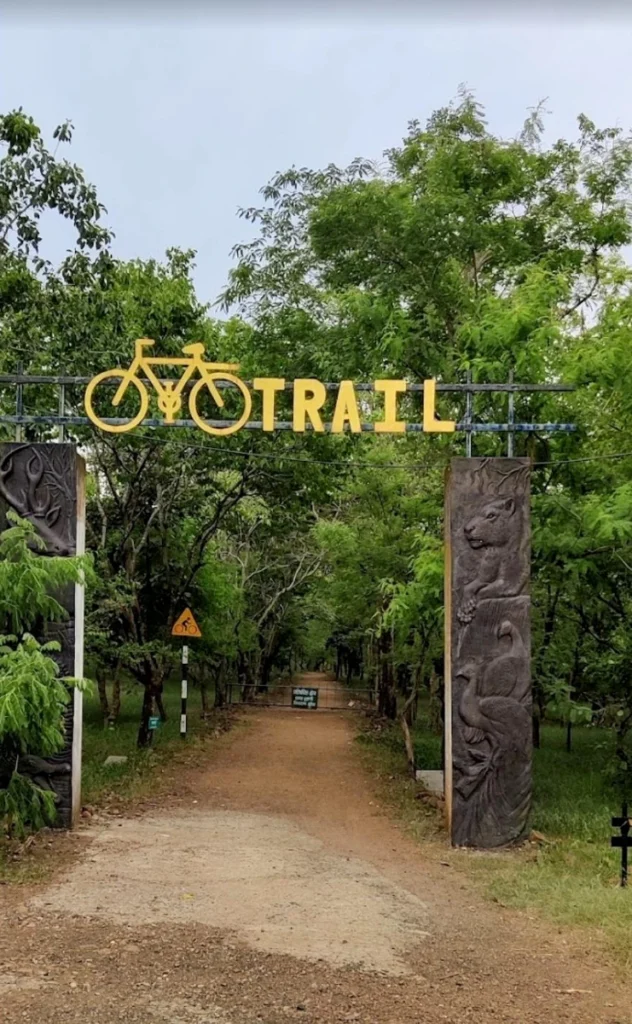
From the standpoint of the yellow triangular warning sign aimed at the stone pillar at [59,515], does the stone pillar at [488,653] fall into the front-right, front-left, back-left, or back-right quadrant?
front-left

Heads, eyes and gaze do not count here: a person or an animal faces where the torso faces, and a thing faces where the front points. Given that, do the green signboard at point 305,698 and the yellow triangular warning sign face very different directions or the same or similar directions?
same or similar directions

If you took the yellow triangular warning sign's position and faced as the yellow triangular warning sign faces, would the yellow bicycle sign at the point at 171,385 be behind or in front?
in front

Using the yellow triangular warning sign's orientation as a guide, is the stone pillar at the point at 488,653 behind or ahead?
ahead

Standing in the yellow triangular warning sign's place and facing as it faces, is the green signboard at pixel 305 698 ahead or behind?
behind

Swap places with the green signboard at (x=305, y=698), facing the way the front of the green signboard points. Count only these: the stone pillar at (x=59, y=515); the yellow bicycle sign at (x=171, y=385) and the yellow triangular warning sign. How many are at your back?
0

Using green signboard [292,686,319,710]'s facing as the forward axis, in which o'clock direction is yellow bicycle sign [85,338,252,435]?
The yellow bicycle sign is roughly at 12 o'clock from the green signboard.

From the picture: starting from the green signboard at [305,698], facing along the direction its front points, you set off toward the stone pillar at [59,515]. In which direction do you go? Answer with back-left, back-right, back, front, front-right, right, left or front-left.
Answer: front

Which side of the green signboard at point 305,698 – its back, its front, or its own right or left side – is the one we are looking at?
front

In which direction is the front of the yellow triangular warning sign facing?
toward the camera

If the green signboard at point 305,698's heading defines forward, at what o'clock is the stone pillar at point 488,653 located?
The stone pillar is roughly at 12 o'clock from the green signboard.
